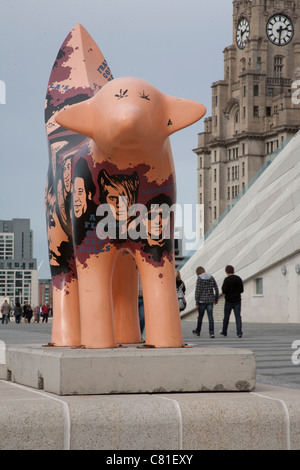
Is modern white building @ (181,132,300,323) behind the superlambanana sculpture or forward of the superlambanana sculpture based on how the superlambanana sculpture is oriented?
behind

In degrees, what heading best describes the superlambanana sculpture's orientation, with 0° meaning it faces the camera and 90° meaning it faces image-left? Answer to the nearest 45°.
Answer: approximately 0°
